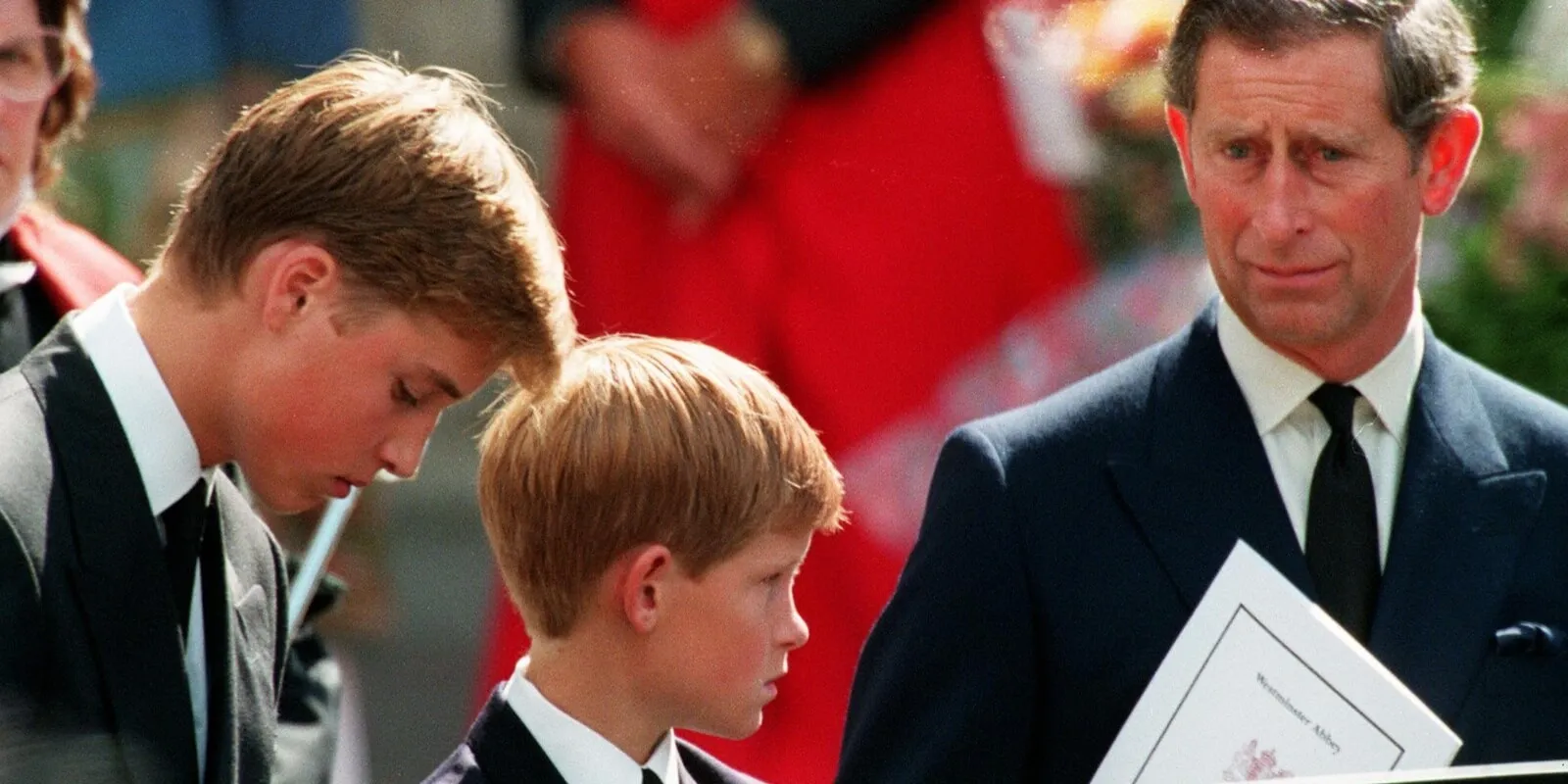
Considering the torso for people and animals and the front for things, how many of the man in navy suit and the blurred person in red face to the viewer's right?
0

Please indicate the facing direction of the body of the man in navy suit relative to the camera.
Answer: toward the camera

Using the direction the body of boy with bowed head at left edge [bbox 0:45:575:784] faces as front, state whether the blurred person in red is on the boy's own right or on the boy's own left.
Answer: on the boy's own left

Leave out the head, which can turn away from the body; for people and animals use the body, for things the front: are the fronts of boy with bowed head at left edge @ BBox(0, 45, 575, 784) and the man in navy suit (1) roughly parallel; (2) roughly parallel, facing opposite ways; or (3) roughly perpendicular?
roughly perpendicular

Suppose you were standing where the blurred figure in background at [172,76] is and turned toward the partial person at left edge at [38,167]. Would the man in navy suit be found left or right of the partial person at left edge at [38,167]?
left

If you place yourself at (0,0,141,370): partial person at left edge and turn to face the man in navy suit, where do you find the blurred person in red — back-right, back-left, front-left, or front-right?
front-left

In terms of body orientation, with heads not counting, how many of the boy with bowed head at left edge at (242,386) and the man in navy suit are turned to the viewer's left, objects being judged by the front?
0

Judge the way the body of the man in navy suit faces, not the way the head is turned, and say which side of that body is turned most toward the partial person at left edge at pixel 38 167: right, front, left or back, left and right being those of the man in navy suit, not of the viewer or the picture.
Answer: right

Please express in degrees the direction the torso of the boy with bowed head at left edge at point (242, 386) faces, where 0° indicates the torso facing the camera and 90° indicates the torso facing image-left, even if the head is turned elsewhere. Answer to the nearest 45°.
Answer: approximately 315°

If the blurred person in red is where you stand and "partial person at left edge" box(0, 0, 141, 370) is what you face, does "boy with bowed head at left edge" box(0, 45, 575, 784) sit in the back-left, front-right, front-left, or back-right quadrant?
front-left

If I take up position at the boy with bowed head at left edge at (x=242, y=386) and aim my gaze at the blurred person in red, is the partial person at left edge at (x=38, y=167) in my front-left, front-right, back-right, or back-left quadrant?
front-left

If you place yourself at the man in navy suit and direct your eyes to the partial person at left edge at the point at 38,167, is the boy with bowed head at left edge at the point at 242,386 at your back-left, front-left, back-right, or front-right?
front-left

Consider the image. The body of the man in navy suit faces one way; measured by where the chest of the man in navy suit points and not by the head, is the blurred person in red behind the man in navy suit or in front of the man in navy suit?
behind

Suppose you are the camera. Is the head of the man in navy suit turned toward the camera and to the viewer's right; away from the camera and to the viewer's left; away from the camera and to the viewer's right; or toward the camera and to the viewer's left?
toward the camera and to the viewer's left

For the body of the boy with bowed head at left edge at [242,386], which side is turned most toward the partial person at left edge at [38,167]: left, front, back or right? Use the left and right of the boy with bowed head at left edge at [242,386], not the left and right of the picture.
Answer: back

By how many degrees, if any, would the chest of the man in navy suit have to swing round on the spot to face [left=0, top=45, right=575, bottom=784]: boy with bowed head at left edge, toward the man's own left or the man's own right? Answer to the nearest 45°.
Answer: approximately 45° to the man's own right
